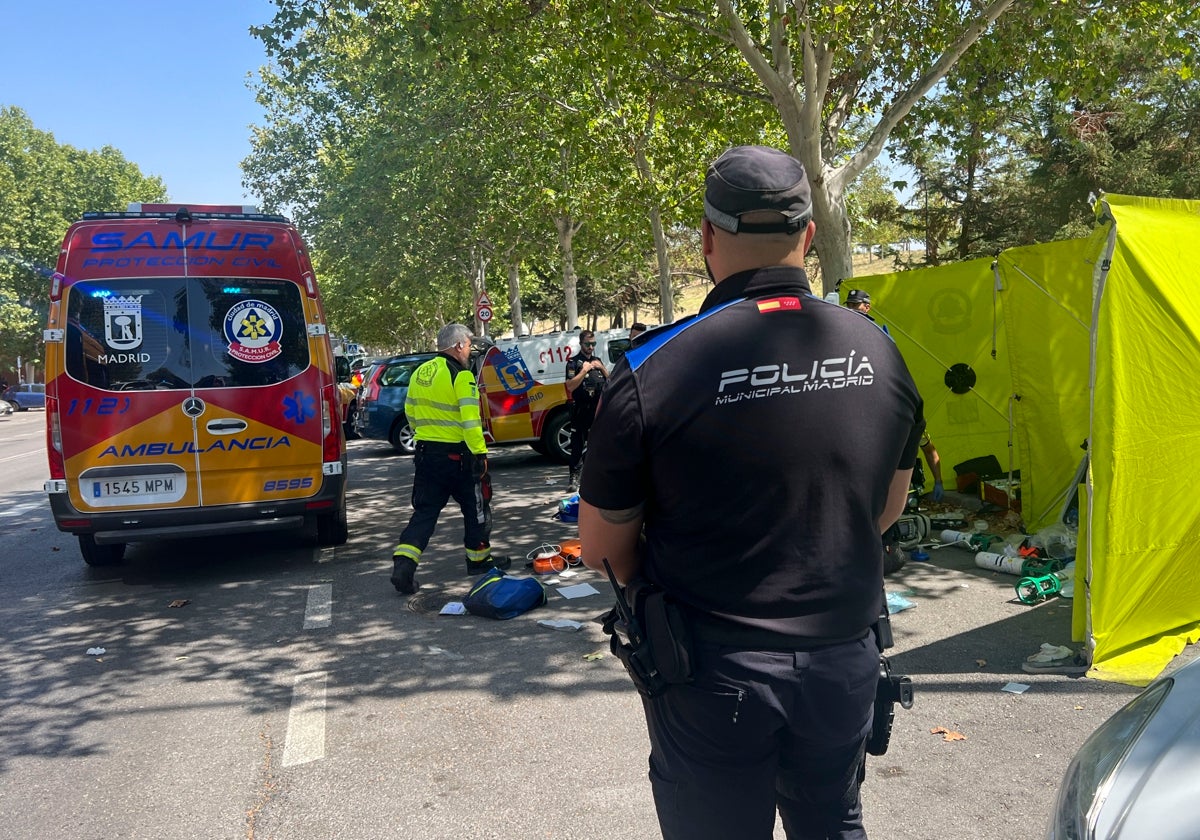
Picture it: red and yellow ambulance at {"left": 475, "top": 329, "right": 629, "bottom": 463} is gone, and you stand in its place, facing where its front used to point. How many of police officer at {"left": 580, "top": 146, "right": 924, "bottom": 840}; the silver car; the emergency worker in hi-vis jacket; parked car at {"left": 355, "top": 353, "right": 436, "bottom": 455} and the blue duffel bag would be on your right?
4

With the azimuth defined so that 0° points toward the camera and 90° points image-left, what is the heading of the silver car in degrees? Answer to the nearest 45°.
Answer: approximately 90°

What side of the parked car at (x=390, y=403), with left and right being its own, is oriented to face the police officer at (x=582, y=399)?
right

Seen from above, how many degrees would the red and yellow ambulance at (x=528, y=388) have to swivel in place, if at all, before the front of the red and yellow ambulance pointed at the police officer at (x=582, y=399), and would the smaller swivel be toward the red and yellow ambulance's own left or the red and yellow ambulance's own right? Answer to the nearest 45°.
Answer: approximately 90° to the red and yellow ambulance's own right

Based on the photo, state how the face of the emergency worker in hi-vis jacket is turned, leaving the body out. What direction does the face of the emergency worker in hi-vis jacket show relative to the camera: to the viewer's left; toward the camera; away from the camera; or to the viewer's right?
to the viewer's right

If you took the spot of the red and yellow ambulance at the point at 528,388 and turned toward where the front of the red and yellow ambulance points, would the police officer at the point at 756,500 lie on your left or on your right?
on your right

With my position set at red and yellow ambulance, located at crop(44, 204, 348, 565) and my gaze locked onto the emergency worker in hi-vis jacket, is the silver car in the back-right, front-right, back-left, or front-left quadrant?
front-right

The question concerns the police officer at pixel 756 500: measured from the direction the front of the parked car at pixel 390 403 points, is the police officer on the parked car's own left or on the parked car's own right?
on the parked car's own right

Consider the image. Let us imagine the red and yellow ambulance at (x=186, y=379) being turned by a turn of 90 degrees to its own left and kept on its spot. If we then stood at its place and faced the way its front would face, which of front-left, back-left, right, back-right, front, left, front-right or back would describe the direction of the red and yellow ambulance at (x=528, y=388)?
back-right

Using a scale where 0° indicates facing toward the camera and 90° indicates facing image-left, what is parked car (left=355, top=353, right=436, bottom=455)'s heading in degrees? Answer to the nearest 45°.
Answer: approximately 225°

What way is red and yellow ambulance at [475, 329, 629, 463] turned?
to the viewer's right

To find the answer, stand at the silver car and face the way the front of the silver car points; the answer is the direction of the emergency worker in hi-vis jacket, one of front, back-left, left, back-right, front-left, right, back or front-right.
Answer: front-right

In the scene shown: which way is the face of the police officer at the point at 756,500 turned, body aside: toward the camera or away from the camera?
away from the camera

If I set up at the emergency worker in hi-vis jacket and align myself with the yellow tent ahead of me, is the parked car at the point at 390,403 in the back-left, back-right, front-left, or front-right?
back-left

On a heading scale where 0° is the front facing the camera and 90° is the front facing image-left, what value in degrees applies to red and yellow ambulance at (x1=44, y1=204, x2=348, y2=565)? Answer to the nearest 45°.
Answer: approximately 180°
